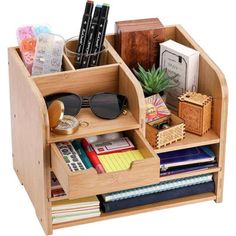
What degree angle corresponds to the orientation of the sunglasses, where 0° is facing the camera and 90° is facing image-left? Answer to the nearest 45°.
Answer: approximately 0°
